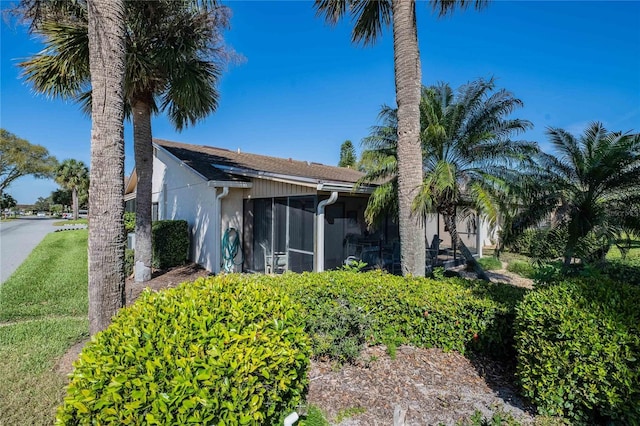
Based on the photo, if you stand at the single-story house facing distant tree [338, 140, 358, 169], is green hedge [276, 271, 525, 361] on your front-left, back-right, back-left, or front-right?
back-right

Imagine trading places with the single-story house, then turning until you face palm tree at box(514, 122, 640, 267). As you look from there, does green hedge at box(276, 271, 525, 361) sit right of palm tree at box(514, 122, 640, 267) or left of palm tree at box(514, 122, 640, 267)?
right

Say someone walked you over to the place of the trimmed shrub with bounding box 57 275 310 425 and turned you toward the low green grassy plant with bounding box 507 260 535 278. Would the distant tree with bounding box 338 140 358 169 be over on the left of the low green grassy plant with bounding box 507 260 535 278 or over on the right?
left

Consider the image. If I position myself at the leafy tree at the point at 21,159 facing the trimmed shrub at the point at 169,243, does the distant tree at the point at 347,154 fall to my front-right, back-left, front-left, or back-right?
front-left

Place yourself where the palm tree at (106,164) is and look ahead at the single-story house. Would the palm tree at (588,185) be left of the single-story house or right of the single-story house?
right

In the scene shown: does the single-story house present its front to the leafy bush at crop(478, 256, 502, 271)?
no

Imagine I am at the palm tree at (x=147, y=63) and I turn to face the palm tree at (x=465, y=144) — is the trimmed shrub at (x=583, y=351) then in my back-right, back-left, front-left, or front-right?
front-right

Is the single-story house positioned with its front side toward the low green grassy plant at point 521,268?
no
